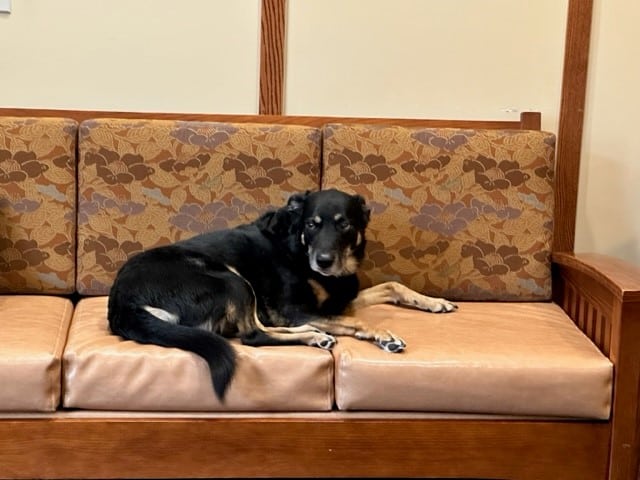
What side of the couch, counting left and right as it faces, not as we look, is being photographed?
front

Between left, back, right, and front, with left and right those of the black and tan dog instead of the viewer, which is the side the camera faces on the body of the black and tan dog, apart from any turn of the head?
right
